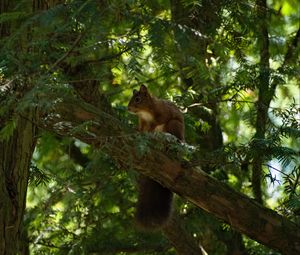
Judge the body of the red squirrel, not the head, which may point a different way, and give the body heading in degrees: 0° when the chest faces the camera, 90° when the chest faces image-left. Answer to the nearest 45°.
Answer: approximately 90°
